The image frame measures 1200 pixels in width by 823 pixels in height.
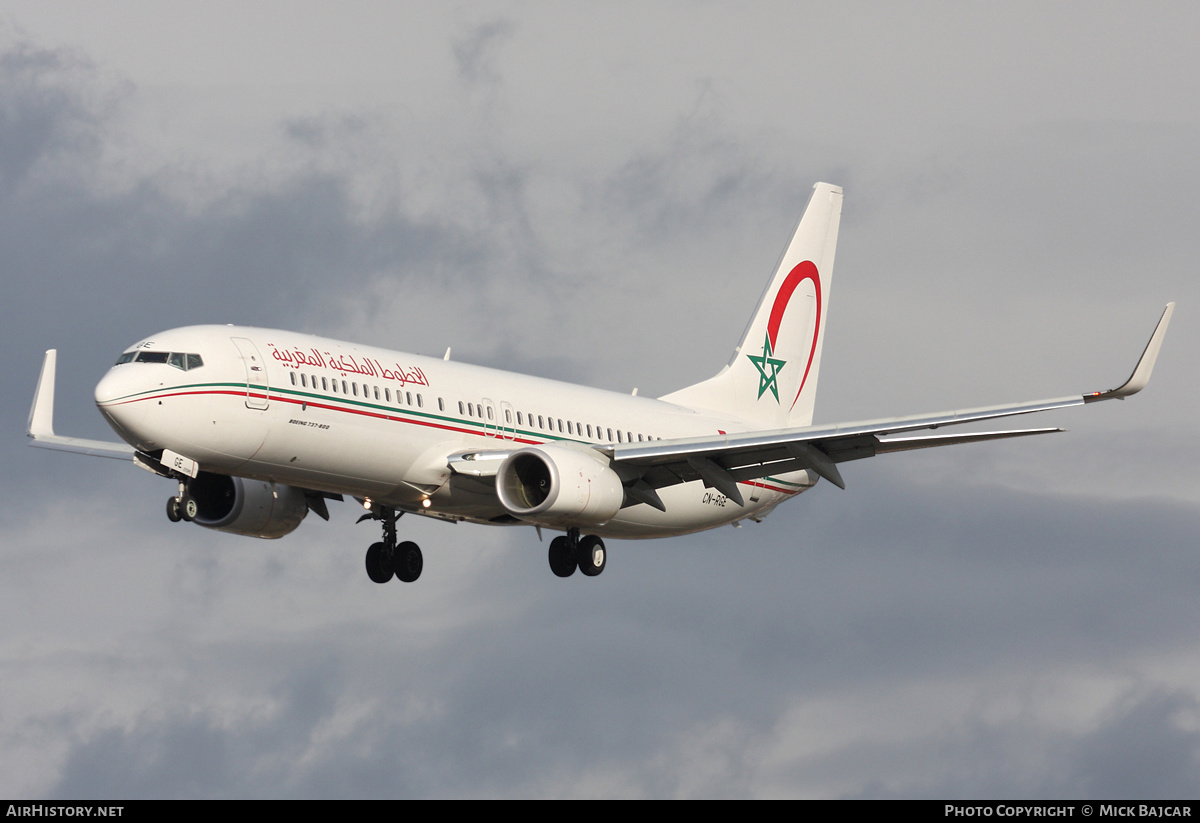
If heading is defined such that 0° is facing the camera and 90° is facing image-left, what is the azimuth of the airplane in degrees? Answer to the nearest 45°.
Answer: approximately 45°
